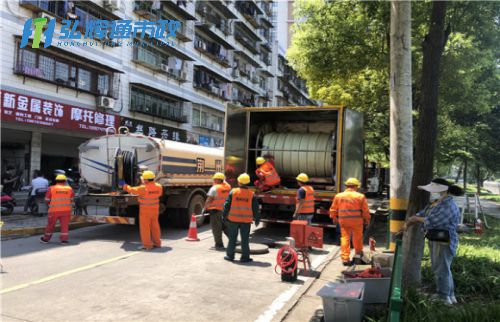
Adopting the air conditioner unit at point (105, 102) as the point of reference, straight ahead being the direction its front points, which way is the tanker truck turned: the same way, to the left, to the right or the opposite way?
to the left

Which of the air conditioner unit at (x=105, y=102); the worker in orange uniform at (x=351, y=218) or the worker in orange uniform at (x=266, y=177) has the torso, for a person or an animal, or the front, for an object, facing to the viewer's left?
the worker in orange uniform at (x=266, y=177)

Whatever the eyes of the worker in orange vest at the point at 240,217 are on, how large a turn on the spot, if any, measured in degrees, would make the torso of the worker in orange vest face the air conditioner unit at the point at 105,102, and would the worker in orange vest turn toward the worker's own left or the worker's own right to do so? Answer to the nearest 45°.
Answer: approximately 45° to the worker's own left

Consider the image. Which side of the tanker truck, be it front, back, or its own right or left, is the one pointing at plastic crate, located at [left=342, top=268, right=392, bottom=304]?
right

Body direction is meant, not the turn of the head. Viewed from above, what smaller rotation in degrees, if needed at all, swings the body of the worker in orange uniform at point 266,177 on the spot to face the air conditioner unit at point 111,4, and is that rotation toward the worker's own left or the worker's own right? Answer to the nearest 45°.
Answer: approximately 45° to the worker's own right

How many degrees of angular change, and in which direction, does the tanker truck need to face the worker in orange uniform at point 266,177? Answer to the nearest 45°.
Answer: approximately 45° to its right

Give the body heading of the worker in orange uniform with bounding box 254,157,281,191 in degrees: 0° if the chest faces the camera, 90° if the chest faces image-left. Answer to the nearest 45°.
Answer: approximately 90°

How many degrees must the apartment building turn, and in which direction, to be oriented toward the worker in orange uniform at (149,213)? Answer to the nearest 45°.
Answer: approximately 45° to its right

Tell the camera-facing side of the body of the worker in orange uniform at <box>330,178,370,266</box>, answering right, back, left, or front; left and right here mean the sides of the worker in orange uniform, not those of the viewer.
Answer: back
